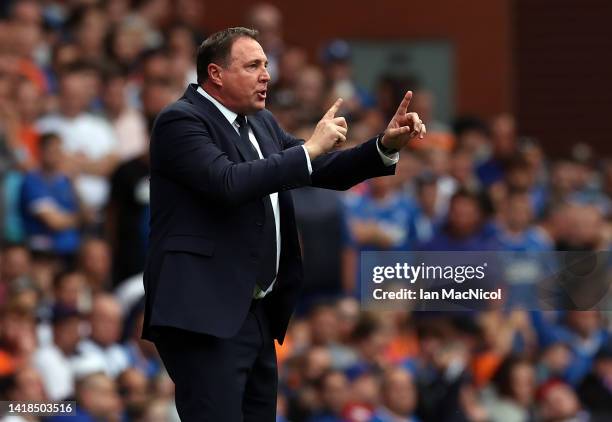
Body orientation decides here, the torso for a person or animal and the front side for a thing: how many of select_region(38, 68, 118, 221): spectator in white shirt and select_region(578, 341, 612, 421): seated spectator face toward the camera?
2

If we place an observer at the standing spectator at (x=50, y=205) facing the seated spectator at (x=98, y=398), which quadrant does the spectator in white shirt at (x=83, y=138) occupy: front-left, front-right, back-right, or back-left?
back-left

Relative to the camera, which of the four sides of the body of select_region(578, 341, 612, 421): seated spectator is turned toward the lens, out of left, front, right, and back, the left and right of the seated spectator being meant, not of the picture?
front

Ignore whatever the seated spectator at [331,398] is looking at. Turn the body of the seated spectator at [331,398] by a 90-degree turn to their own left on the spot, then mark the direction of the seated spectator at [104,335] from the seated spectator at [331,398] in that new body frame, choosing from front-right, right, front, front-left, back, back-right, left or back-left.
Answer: back-left

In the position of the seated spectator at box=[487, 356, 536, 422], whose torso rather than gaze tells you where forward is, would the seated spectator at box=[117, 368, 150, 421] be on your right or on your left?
on your right

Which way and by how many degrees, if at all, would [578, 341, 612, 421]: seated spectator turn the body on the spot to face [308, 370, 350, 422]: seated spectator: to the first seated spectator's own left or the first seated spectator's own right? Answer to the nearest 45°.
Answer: approximately 45° to the first seated spectator's own right

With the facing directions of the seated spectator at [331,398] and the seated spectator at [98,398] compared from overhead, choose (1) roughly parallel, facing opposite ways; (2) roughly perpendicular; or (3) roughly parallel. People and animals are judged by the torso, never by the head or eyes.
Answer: roughly parallel

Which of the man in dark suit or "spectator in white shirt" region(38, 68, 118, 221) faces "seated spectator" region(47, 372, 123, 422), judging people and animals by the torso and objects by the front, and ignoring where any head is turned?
the spectator in white shirt

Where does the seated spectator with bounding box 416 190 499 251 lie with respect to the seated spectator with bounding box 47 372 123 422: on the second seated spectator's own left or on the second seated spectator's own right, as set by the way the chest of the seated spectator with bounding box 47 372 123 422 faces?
on the second seated spectator's own left

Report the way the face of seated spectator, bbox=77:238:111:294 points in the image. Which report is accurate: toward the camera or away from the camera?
toward the camera

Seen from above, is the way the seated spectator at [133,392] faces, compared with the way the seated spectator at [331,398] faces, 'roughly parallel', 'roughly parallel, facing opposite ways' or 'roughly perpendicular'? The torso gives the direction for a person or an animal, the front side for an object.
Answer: roughly parallel

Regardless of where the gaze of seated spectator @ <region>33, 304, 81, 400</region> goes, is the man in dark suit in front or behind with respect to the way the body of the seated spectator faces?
in front

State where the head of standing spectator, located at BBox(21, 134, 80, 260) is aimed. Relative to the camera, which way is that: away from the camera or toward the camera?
toward the camera
